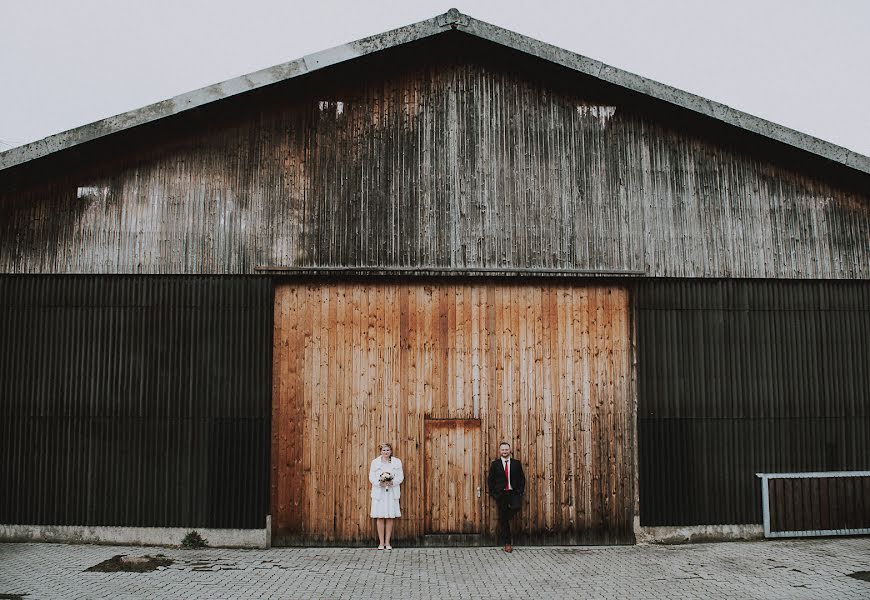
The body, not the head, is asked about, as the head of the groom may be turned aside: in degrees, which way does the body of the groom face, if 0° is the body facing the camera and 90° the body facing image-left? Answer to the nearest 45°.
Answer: approximately 0°

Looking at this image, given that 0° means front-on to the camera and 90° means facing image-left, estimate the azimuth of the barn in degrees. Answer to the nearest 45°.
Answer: approximately 0°

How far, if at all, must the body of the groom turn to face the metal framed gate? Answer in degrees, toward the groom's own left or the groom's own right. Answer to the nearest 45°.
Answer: approximately 90° to the groom's own left

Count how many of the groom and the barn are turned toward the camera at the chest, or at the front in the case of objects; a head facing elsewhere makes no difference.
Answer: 2
